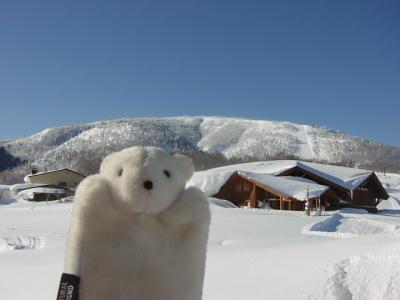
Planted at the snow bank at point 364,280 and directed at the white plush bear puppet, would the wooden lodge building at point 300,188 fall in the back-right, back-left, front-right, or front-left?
back-right

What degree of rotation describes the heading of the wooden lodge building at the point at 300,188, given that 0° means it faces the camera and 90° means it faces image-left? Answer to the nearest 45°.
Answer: approximately 45°

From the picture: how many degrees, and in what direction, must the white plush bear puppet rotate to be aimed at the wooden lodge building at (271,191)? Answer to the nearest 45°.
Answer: approximately 180°

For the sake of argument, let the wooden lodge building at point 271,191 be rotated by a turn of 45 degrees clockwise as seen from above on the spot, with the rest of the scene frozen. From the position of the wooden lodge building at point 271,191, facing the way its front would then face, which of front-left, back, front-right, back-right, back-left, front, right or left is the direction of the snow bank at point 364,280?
left

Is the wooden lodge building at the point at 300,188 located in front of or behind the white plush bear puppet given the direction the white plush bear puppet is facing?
behind

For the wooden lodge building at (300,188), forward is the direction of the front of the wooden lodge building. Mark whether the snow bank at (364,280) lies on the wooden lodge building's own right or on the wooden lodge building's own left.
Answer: on the wooden lodge building's own left

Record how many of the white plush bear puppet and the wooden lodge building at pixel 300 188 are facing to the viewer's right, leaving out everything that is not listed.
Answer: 0

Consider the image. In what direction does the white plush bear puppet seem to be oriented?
toward the camera

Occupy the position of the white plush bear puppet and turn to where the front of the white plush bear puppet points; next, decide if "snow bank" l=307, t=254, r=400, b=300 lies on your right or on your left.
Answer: on your left

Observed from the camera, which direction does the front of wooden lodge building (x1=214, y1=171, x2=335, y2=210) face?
facing the viewer and to the left of the viewer

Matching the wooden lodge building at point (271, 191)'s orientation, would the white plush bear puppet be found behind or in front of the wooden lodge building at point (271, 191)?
in front
